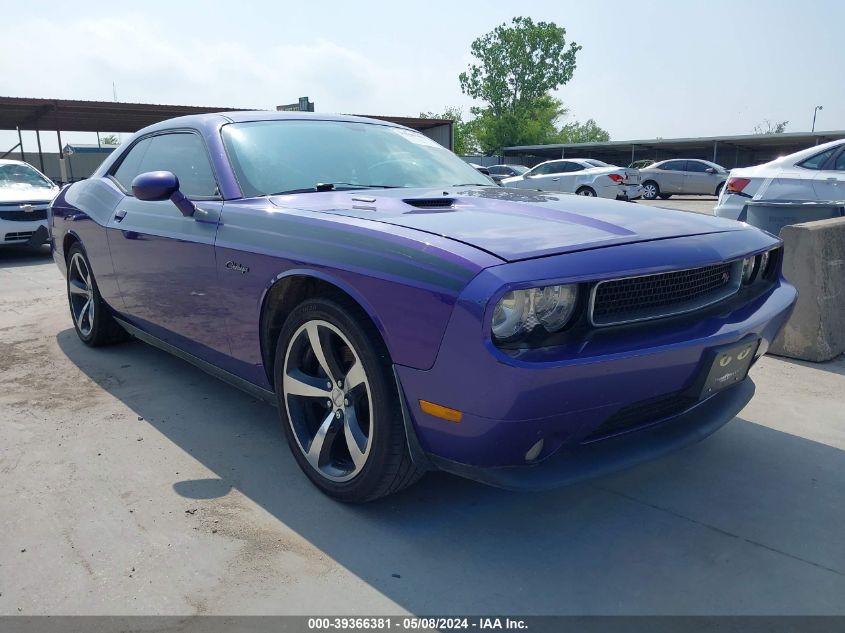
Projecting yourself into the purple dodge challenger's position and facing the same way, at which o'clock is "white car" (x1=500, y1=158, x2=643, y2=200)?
The white car is roughly at 8 o'clock from the purple dodge challenger.

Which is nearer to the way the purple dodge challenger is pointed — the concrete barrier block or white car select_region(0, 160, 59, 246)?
the concrete barrier block

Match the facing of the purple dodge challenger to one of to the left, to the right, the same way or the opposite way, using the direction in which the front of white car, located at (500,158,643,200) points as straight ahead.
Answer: the opposite way

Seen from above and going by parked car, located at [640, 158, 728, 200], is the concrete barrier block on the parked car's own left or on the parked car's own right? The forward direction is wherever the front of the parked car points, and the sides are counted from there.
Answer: on the parked car's own right

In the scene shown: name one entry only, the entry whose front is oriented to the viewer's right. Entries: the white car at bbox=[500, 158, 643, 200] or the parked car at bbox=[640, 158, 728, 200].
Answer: the parked car

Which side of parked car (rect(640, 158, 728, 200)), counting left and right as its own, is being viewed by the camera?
right

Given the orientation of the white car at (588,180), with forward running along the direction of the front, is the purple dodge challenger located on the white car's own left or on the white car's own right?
on the white car's own left

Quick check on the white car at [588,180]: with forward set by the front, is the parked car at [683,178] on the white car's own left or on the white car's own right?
on the white car's own right

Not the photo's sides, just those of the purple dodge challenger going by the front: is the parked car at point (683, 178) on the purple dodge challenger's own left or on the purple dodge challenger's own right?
on the purple dodge challenger's own left

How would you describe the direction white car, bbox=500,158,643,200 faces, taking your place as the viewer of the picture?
facing away from the viewer and to the left of the viewer

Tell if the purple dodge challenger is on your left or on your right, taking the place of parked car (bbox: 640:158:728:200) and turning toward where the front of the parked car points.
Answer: on your right
